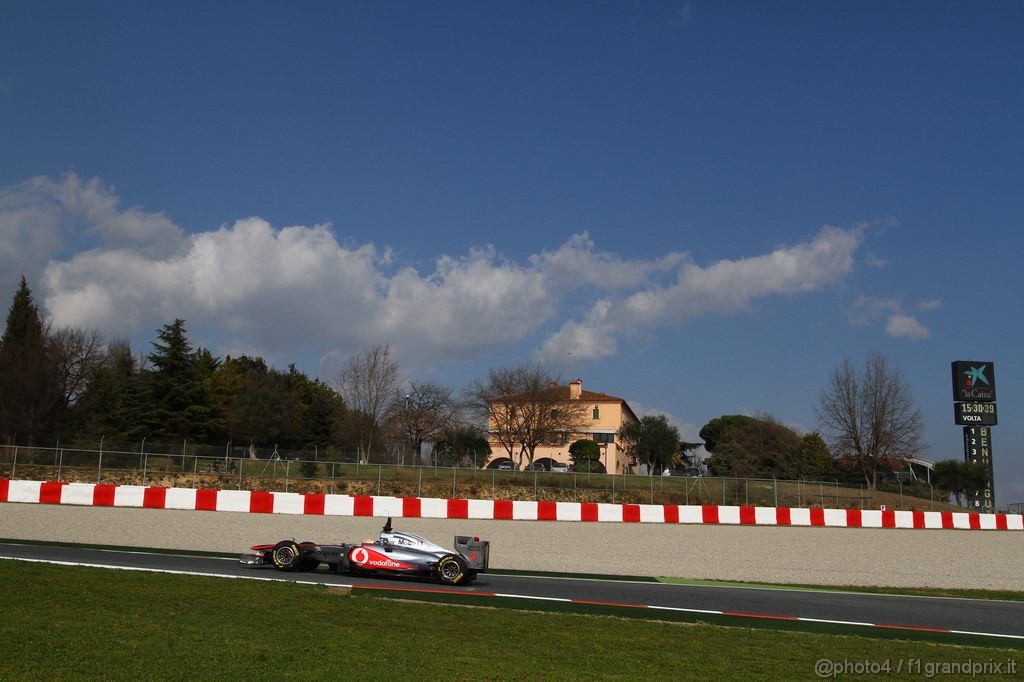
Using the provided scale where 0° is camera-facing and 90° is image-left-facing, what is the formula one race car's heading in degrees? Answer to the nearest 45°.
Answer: approximately 90°
